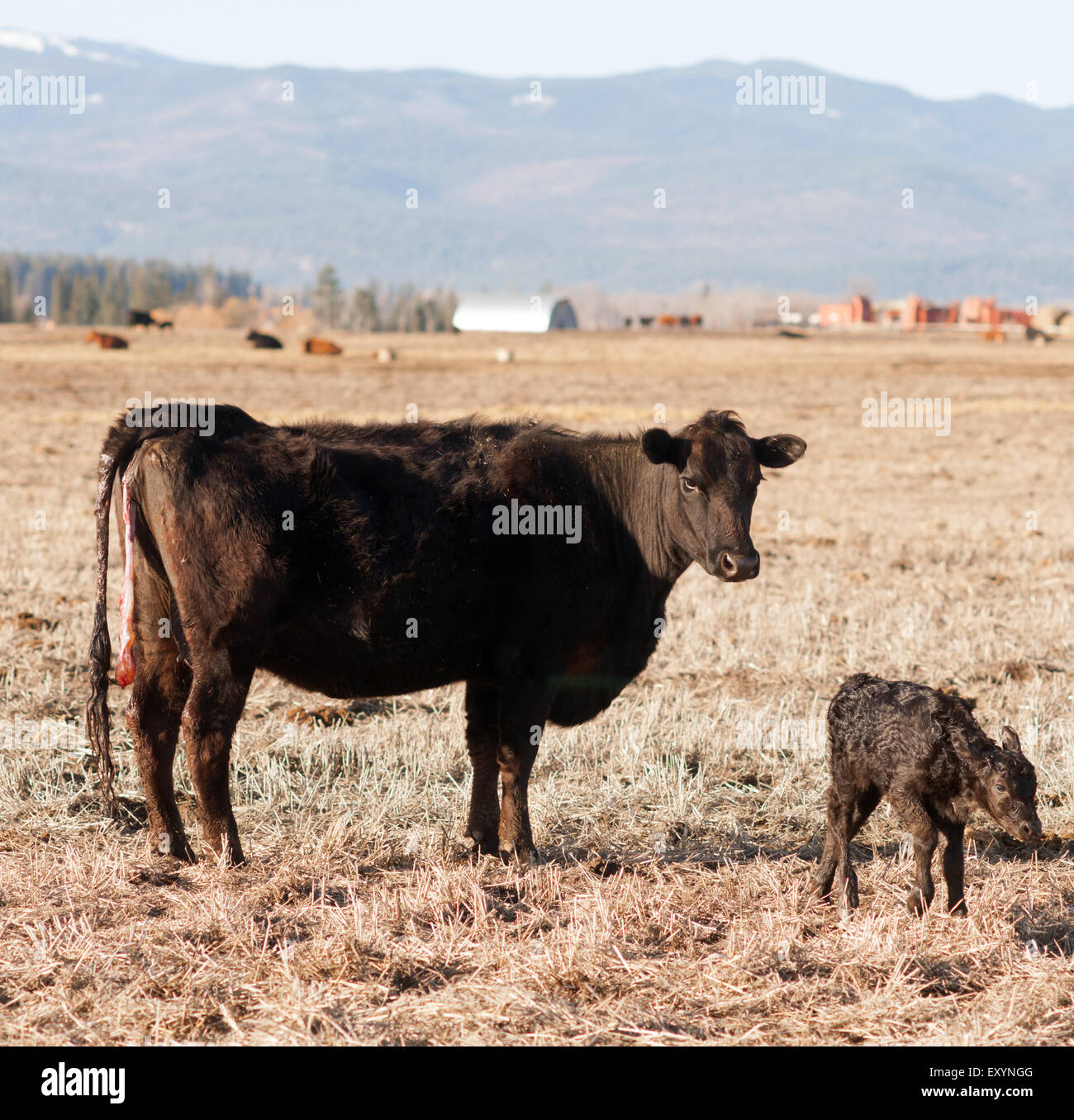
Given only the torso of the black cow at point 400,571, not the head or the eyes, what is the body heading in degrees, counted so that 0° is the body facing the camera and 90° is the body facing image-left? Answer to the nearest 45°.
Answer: approximately 270°

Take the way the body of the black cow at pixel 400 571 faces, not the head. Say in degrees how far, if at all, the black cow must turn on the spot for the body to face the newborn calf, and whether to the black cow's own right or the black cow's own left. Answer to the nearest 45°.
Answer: approximately 45° to the black cow's own right
